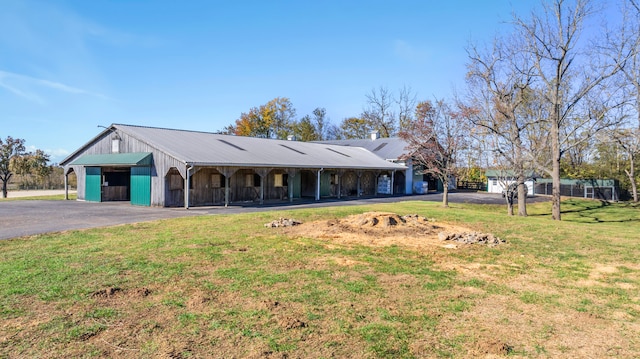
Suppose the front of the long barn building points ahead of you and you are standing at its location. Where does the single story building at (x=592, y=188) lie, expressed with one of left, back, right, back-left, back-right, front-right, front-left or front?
back-left

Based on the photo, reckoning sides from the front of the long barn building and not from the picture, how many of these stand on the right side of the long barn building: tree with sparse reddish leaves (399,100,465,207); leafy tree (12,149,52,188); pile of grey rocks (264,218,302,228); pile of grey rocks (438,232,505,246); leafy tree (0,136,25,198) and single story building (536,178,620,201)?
2

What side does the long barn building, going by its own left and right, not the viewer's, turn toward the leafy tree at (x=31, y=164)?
right

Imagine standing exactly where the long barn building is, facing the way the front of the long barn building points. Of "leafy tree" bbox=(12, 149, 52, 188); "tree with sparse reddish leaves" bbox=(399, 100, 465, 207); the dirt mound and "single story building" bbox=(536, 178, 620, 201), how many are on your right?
1

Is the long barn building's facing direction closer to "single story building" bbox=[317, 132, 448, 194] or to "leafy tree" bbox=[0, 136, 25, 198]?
the leafy tree

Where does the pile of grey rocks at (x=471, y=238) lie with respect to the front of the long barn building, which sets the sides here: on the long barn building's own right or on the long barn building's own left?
on the long barn building's own left

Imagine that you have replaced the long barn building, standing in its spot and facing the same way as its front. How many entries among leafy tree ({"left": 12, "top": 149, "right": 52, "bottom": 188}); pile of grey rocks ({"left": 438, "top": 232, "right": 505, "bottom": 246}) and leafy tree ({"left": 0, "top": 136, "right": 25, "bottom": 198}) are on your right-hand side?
2

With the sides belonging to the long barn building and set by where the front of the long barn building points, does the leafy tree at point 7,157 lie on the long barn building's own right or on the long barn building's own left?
on the long barn building's own right

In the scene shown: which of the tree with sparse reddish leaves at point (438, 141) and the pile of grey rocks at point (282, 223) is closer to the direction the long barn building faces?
the pile of grey rocks

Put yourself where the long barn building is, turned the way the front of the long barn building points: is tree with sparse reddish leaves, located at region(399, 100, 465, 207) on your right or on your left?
on your left

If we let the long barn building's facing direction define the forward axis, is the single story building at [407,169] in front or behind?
behind

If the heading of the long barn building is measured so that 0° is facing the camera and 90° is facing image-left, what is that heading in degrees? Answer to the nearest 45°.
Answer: approximately 45°
